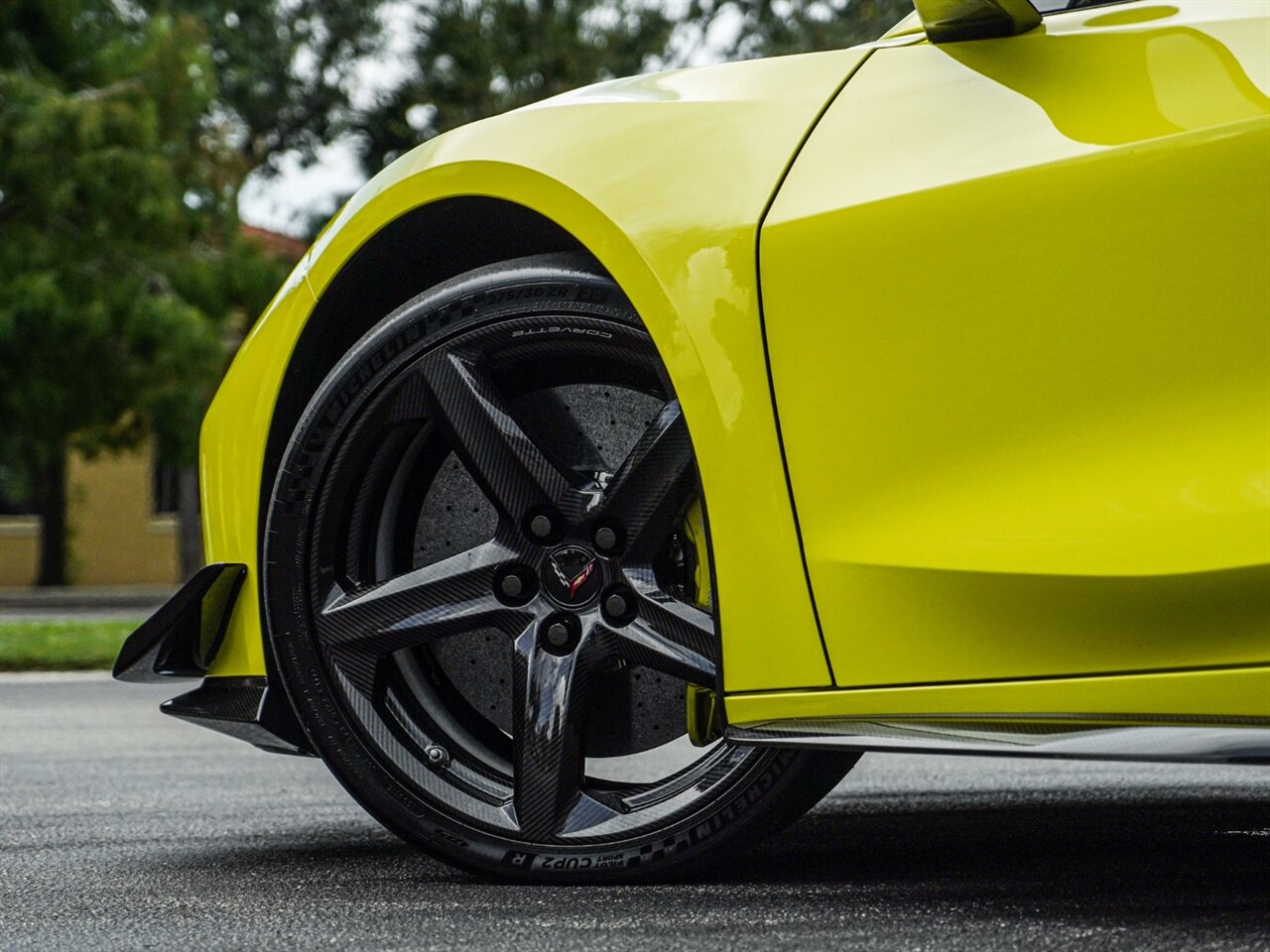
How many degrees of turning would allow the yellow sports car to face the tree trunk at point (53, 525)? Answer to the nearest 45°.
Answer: approximately 45° to its right

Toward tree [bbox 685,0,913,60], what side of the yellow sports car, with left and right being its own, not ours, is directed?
right

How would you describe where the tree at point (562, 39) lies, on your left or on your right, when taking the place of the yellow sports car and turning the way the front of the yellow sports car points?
on your right

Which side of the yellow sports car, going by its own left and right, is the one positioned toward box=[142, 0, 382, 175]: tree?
right

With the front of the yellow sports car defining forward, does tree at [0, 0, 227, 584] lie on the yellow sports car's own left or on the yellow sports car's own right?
on the yellow sports car's own right

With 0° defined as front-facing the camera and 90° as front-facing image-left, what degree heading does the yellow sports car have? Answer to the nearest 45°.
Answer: approximately 90°
